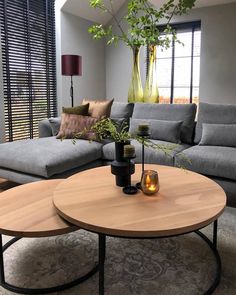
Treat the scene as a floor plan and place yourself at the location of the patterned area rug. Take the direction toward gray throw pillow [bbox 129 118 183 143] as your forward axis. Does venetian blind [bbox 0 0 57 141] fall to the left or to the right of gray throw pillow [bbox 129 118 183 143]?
left

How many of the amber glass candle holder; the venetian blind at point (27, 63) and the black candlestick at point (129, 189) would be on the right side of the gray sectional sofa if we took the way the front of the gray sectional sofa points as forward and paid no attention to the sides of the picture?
1

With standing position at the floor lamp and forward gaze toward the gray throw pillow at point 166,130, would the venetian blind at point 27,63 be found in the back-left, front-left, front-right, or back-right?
back-right

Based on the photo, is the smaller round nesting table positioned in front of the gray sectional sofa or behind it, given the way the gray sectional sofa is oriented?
in front

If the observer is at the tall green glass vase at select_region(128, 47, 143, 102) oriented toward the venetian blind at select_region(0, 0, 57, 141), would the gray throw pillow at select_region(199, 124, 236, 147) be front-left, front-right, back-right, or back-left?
back-left
